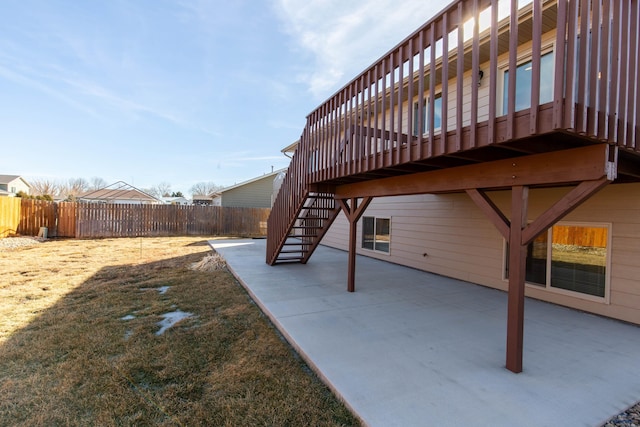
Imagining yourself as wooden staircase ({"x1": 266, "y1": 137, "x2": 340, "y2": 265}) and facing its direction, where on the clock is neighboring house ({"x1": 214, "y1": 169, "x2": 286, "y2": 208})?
The neighboring house is roughly at 1 o'clock from the wooden staircase.

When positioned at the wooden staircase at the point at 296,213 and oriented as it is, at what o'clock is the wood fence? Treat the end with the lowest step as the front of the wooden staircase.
The wood fence is roughly at 12 o'clock from the wooden staircase.

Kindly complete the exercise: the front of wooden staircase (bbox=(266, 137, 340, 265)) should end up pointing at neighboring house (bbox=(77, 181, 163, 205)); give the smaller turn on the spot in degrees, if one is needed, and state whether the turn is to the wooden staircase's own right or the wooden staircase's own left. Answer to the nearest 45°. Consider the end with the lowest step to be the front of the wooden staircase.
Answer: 0° — it already faces it

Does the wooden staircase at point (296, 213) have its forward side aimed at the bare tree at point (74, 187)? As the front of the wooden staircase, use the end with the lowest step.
yes

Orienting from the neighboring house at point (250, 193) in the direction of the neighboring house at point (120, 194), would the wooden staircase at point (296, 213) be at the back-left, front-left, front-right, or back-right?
back-left

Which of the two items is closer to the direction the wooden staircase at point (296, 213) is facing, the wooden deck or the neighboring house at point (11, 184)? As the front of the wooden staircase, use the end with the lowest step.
the neighboring house

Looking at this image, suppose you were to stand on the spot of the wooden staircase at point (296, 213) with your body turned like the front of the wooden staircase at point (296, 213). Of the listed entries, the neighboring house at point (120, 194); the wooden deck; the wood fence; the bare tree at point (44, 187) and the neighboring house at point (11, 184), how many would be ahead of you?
4

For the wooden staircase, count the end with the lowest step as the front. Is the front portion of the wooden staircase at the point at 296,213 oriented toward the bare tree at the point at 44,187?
yes

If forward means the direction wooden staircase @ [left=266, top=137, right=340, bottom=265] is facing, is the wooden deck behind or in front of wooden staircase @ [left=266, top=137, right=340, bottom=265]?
behind

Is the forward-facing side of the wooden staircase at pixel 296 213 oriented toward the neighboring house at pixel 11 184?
yes

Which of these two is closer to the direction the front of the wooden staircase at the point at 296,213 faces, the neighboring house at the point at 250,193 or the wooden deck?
the neighboring house

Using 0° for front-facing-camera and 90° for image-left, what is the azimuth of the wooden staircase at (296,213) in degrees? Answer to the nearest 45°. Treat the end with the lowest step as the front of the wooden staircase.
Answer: approximately 135°
